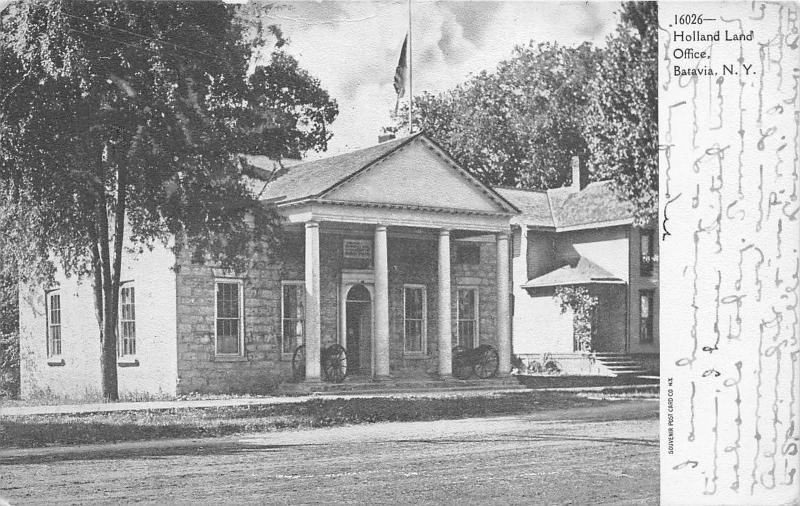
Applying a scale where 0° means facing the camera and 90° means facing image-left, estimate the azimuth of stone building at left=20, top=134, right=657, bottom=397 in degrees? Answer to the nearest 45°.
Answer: approximately 315°
